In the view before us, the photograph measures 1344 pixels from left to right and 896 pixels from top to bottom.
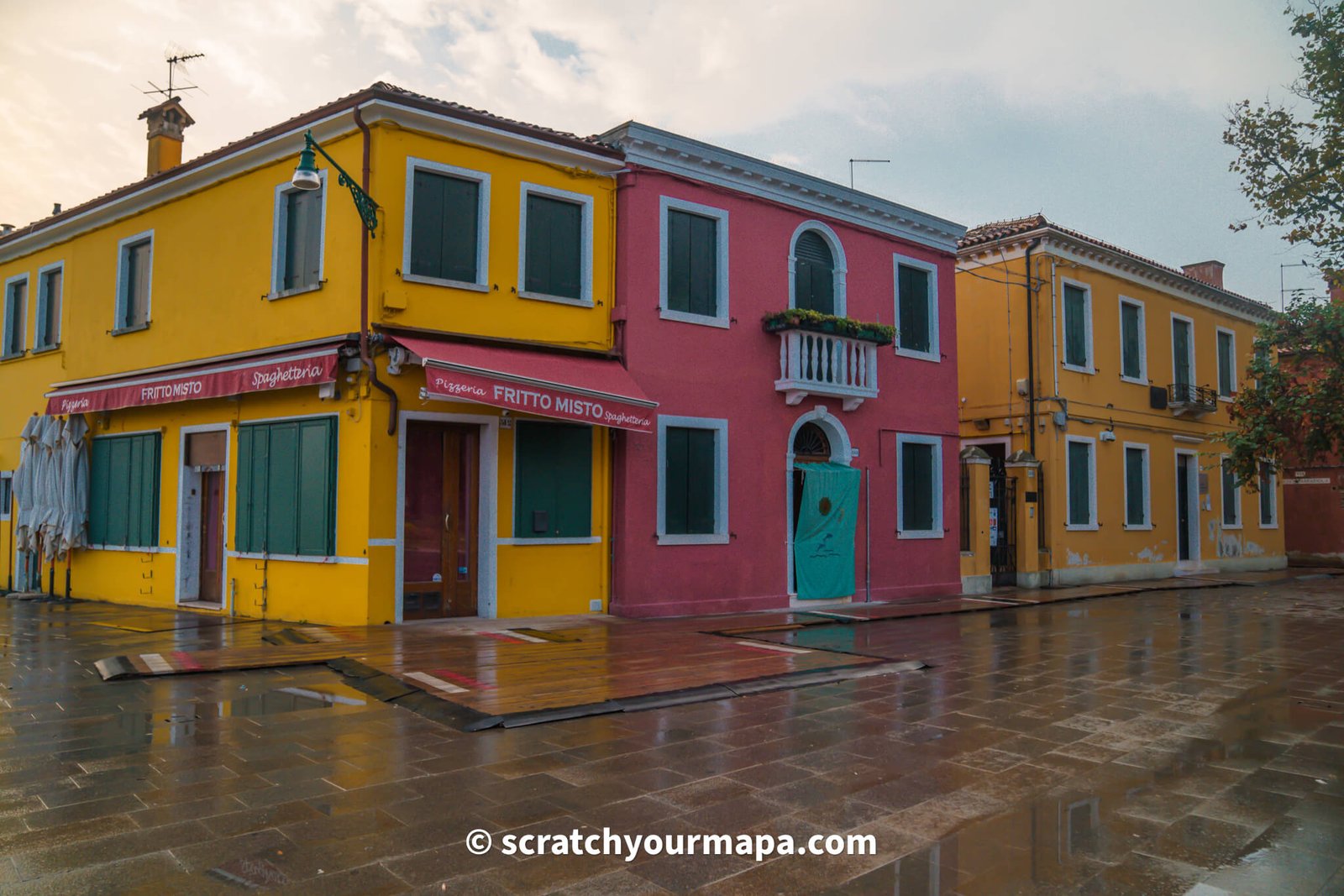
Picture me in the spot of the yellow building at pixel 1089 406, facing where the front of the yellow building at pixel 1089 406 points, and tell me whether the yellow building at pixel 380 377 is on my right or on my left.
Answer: on my right

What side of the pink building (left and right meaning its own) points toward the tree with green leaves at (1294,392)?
left

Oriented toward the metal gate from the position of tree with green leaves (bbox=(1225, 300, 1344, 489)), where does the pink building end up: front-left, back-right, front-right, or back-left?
front-left

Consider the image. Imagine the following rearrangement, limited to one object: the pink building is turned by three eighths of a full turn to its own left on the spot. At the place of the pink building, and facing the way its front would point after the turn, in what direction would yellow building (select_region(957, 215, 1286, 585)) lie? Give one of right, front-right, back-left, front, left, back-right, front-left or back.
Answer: front-right

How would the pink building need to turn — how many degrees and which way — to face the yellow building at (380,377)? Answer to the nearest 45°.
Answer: approximately 90° to its right

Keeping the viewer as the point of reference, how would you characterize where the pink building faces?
facing the viewer and to the right of the viewer
